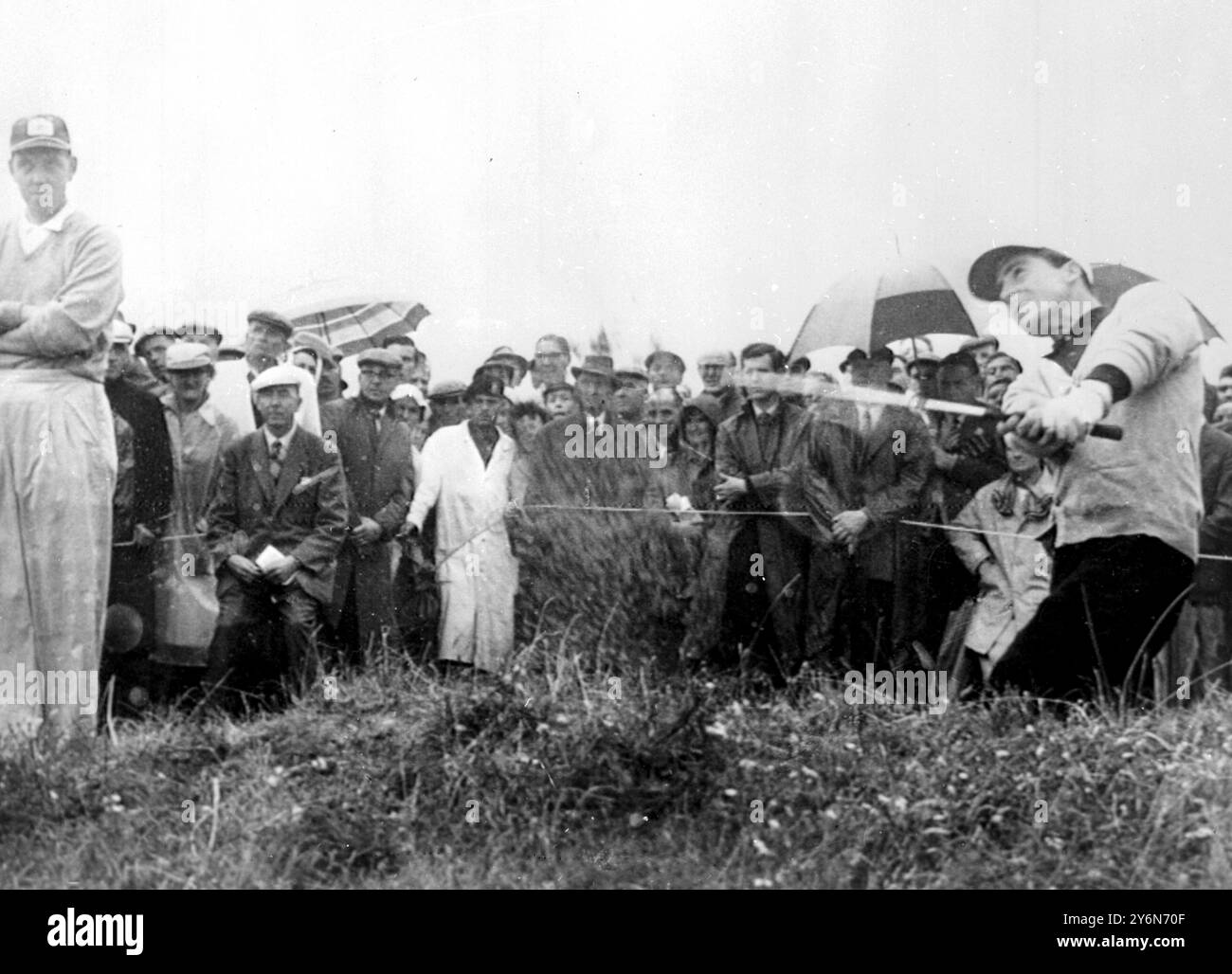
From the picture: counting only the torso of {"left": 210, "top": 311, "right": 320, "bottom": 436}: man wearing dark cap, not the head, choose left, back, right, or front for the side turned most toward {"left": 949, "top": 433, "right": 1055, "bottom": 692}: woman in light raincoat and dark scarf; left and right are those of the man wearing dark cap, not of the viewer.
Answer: left

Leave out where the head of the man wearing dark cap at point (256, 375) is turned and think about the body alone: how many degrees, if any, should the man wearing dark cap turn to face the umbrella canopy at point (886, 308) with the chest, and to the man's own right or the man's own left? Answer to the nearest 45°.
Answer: approximately 90° to the man's own left

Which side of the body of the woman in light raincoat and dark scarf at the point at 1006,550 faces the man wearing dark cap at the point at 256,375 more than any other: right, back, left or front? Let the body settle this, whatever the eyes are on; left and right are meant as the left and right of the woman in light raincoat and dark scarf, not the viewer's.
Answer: right

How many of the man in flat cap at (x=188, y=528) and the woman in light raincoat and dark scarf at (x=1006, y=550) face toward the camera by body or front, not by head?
2

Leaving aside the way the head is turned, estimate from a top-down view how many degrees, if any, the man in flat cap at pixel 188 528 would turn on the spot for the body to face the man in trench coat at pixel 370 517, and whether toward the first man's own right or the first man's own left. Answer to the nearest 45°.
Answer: approximately 90° to the first man's own left
